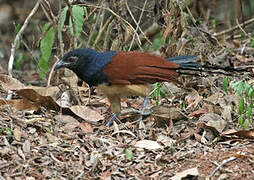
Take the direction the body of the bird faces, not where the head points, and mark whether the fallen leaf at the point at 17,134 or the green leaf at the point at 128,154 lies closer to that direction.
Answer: the fallen leaf

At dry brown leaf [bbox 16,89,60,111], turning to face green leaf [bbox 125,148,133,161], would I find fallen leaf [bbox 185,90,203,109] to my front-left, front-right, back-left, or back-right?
front-left

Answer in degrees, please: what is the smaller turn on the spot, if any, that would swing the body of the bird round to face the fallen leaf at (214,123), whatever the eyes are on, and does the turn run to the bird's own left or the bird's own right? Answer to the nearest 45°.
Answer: approximately 135° to the bird's own left

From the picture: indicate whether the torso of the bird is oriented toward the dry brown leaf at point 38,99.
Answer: yes

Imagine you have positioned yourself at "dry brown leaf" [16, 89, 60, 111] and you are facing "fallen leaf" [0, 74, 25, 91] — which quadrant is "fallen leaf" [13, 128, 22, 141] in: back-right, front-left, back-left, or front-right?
back-left

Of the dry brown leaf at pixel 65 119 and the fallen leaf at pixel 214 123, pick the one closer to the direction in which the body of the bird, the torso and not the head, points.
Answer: the dry brown leaf

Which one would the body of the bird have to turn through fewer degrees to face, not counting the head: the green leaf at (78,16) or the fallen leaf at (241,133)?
the green leaf

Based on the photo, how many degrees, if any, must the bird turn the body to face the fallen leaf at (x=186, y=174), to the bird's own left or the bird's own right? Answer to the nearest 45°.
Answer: approximately 135° to the bird's own left

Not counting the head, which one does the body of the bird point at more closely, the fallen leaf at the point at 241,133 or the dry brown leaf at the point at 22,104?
the dry brown leaf

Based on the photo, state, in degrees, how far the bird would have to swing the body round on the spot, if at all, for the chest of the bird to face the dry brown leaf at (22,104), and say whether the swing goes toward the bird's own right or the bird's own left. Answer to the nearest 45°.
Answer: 0° — it already faces it

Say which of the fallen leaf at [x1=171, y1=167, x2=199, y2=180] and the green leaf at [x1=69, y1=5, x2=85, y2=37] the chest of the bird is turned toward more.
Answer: the green leaf

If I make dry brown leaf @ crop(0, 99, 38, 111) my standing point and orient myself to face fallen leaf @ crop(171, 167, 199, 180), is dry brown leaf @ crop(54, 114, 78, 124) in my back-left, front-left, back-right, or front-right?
front-left

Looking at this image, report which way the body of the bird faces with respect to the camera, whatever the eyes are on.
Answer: to the viewer's left

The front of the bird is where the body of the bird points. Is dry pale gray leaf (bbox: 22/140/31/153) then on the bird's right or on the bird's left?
on the bird's left

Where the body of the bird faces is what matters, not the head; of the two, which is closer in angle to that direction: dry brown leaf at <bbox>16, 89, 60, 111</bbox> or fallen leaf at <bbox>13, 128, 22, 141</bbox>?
the dry brown leaf

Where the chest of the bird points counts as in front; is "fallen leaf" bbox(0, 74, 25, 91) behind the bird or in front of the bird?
in front

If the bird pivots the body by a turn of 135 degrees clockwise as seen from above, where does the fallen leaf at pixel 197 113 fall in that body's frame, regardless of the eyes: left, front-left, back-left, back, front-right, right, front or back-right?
front-right

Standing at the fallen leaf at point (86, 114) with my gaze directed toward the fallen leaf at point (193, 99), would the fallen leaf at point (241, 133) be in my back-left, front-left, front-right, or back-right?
front-right
